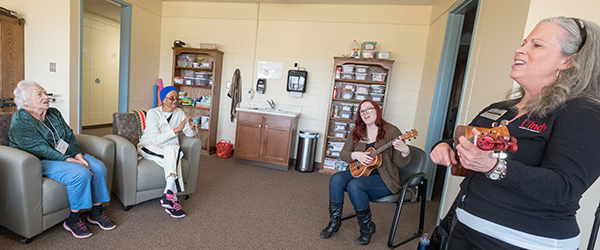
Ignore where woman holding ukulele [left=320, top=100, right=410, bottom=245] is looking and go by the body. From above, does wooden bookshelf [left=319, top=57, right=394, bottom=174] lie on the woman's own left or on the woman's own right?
on the woman's own right

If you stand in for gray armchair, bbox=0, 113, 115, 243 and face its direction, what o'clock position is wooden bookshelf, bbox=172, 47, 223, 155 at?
The wooden bookshelf is roughly at 9 o'clock from the gray armchair.

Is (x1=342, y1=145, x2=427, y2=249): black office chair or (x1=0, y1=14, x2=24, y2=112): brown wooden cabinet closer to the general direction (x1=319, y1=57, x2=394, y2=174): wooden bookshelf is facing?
the black office chair

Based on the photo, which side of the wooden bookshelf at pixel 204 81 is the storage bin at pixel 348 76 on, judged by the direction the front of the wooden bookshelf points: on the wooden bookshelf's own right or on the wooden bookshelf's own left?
on the wooden bookshelf's own left

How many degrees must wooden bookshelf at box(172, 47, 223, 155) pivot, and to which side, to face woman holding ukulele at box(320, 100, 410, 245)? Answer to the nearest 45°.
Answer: approximately 45° to its left

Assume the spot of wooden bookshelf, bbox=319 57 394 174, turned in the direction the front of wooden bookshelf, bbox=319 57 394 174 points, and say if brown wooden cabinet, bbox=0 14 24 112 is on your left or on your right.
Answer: on your right

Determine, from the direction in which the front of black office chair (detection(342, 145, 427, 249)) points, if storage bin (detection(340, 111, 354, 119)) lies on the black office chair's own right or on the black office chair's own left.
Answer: on the black office chair's own right

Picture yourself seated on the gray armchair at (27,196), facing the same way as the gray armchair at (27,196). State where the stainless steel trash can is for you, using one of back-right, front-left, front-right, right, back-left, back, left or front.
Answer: front-left

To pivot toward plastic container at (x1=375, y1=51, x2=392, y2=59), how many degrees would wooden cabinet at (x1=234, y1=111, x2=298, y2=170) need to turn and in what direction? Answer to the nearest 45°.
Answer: approximately 90° to its left

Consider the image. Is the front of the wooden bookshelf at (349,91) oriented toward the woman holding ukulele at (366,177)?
yes

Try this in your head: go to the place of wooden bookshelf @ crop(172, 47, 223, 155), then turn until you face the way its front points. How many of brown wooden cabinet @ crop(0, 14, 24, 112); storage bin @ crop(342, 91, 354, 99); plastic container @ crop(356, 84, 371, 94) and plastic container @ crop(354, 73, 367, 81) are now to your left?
3

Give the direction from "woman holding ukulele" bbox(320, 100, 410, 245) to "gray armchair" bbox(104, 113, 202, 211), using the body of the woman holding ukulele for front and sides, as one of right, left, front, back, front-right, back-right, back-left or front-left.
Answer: front-right

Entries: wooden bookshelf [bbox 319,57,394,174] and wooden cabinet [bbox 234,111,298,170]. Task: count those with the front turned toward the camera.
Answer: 2

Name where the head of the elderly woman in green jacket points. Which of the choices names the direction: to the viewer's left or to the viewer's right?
to the viewer's right
